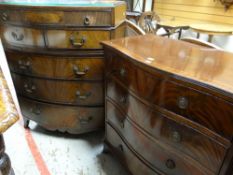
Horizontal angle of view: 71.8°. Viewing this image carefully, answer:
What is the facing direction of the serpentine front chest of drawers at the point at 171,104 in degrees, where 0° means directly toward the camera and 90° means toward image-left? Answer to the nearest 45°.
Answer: approximately 45°
